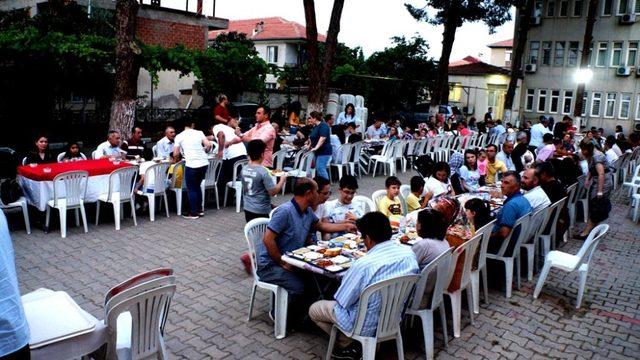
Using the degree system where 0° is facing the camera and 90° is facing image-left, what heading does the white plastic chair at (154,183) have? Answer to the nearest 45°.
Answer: approximately 135°

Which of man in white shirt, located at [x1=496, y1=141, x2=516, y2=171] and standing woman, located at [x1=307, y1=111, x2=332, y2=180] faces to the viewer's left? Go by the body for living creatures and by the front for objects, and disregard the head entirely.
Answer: the standing woman

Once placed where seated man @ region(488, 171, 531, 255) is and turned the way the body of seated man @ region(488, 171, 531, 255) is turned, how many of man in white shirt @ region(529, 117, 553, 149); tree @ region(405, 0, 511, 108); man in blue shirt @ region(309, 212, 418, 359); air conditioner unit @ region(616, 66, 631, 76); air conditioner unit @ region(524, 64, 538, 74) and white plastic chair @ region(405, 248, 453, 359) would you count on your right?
4

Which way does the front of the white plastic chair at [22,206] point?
to the viewer's right

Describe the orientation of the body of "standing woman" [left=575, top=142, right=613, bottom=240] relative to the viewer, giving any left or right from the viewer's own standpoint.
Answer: facing to the left of the viewer

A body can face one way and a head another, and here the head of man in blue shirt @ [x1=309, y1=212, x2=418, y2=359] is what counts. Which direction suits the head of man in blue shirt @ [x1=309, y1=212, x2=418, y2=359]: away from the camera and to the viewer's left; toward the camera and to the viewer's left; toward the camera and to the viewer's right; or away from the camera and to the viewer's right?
away from the camera and to the viewer's left

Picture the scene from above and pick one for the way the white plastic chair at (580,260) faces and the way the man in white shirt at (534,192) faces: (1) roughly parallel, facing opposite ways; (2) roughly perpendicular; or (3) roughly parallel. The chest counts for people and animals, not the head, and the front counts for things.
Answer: roughly parallel

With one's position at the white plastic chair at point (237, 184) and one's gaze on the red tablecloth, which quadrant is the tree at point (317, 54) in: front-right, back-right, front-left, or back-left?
back-right

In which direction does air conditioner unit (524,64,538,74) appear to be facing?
toward the camera

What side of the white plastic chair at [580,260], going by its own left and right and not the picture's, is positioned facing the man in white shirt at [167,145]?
front

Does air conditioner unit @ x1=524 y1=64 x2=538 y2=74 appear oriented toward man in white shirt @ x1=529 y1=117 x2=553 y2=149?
yes

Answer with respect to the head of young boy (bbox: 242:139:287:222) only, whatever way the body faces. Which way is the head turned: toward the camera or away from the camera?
away from the camera

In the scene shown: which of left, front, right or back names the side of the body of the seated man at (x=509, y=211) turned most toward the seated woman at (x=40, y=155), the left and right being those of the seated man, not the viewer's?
front

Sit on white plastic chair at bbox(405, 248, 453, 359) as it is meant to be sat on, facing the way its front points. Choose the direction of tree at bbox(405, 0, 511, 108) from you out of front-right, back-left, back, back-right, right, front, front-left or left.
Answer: front-right

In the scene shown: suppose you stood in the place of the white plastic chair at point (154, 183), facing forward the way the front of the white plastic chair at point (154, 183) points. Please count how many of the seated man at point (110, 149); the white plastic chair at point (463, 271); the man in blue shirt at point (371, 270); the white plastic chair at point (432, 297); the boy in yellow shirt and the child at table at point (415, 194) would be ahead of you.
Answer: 1

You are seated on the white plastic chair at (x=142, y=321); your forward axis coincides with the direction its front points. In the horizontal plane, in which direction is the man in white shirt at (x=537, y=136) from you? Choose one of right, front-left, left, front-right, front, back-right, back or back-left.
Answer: right
